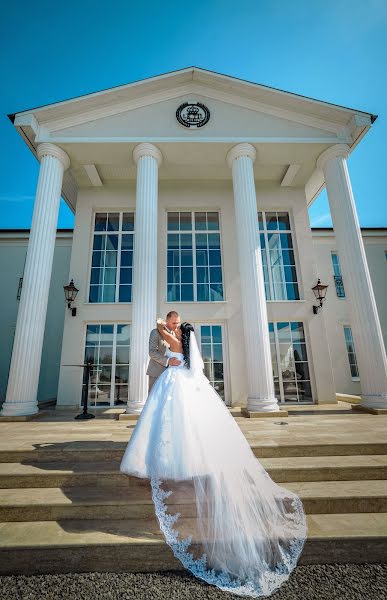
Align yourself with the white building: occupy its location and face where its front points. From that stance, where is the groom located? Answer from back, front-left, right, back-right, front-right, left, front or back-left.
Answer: front

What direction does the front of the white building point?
toward the camera

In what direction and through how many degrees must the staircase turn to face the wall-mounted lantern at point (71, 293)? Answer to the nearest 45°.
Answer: approximately 135° to its right

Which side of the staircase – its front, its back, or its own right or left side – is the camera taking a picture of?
front

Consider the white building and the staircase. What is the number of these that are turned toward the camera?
2

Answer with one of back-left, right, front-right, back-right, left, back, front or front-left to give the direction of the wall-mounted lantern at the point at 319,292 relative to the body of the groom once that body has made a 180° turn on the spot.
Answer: right

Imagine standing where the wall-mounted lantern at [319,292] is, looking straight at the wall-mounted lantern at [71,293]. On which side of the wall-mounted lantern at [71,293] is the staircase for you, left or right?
left
